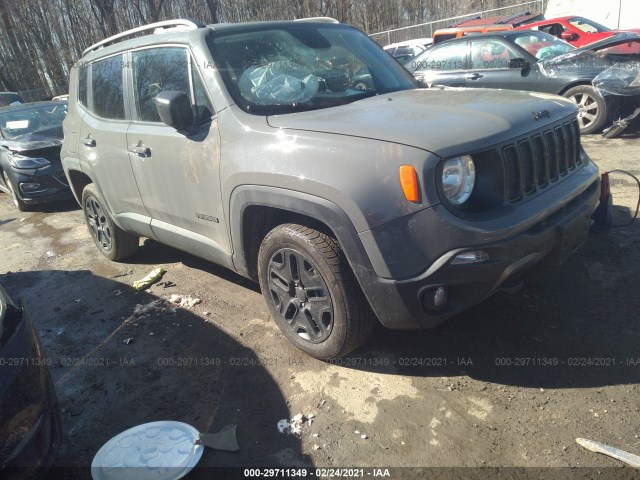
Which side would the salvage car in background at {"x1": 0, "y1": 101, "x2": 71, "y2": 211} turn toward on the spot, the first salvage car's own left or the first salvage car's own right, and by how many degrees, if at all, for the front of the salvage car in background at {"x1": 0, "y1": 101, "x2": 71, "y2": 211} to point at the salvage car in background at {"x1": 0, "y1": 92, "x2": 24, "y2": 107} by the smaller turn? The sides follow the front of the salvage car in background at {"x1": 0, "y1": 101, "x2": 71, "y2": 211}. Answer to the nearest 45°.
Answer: approximately 135° to the first salvage car's own left

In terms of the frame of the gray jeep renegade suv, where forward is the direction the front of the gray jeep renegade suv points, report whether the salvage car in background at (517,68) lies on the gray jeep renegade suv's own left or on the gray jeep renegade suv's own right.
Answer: on the gray jeep renegade suv's own left

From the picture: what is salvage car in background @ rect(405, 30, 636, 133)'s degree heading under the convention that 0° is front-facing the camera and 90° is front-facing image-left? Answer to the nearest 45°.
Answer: approximately 315°

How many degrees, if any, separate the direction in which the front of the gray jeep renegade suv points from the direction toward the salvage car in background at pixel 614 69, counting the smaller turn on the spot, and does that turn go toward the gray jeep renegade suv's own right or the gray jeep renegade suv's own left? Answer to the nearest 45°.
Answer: approximately 90° to the gray jeep renegade suv's own left

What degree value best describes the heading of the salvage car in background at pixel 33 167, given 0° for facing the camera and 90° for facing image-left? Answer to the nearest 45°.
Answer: approximately 315°
